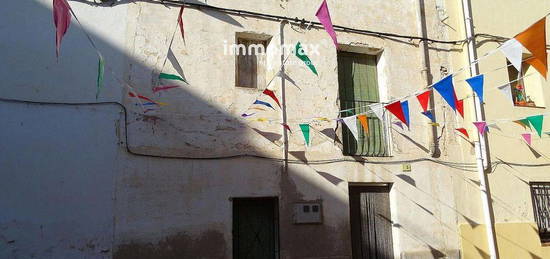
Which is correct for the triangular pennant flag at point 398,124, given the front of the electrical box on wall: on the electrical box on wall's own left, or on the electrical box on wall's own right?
on the electrical box on wall's own left

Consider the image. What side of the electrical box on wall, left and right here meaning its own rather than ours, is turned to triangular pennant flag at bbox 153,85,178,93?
right

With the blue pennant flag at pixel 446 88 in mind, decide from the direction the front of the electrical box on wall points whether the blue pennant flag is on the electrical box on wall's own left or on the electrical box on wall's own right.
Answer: on the electrical box on wall's own left

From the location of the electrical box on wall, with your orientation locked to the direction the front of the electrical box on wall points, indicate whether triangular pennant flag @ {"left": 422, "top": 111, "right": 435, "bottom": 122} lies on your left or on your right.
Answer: on your left

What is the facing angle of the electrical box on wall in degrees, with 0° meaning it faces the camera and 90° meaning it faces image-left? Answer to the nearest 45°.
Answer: approximately 0°
